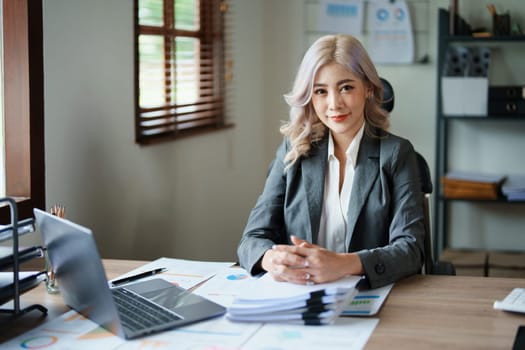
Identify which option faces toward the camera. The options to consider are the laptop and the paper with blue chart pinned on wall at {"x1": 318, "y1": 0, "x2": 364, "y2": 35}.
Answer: the paper with blue chart pinned on wall

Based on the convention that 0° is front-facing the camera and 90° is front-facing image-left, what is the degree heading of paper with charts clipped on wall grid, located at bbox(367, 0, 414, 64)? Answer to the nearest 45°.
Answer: approximately 0°

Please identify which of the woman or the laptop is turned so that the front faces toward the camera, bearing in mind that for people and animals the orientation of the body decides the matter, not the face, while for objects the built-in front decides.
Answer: the woman

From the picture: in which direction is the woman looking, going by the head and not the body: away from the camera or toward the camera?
toward the camera

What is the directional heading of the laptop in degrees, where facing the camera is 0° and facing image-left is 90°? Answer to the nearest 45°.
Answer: approximately 225°

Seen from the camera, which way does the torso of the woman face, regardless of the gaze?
toward the camera

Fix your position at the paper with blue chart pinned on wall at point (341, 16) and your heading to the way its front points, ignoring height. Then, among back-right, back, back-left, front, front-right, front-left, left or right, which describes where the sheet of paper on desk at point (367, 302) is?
front

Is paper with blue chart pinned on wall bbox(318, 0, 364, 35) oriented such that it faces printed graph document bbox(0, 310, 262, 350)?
yes

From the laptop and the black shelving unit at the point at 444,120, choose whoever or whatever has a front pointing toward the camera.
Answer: the black shelving unit

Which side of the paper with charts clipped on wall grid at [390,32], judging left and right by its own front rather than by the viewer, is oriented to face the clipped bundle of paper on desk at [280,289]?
front

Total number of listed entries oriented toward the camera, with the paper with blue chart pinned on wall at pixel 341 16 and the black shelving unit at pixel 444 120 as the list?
2

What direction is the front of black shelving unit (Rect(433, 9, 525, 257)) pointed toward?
toward the camera

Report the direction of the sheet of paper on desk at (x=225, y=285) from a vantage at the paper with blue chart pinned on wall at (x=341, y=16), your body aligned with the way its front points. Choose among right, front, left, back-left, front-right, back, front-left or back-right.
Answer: front

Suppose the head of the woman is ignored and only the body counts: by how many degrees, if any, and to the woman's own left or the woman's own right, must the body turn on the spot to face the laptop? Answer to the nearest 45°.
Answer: approximately 45° to the woman's own right
